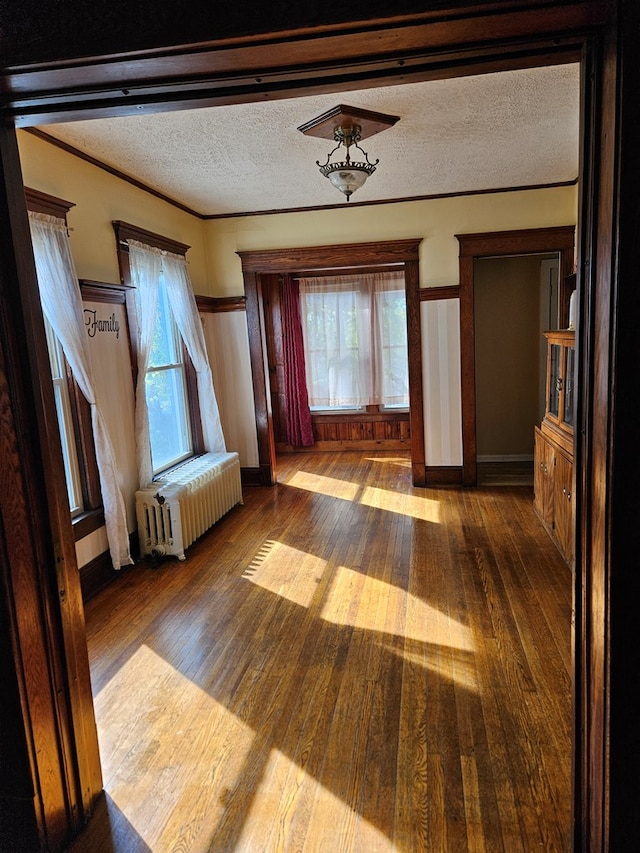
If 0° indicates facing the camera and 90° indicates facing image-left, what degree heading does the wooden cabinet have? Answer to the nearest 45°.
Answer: approximately 90°

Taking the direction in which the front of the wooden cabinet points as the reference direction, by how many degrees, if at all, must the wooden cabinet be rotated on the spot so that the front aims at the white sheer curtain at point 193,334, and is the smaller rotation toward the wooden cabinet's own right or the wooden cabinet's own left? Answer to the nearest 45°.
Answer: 0° — it already faces it

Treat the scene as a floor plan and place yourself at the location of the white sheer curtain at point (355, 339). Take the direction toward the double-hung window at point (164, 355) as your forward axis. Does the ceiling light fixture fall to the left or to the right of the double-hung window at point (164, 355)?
left

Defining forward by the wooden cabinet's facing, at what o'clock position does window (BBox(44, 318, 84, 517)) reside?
The window is roughly at 11 o'clock from the wooden cabinet.

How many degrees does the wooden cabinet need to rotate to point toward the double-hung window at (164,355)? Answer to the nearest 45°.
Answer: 0° — it already faces it

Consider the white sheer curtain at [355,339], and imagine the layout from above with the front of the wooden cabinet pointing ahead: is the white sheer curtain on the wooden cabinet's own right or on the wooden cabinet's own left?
on the wooden cabinet's own right

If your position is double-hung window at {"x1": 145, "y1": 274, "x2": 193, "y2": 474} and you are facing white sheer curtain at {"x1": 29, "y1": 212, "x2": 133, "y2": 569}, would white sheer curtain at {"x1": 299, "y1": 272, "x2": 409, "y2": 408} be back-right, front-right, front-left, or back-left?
back-left

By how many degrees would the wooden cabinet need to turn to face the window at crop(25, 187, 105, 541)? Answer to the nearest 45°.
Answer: approximately 45° to its left
